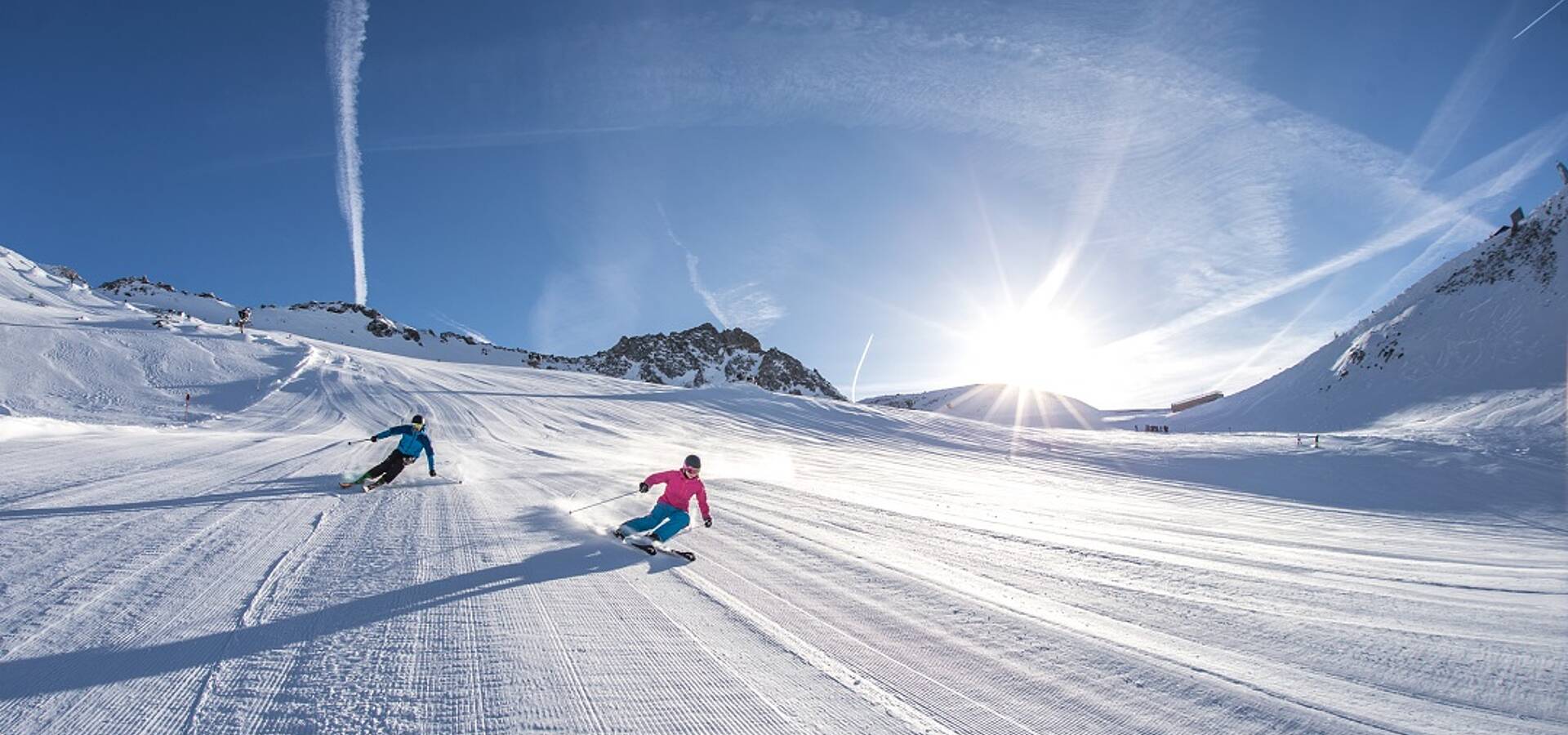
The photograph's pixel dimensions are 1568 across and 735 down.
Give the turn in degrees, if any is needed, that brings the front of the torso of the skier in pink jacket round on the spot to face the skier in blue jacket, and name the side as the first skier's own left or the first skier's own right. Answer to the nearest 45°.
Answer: approximately 135° to the first skier's own right

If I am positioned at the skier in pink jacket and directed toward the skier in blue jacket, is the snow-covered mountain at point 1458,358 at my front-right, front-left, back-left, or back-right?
back-right

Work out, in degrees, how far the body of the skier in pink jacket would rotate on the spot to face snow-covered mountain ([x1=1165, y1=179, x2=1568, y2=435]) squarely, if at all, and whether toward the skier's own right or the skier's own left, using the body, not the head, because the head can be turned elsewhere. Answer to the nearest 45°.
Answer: approximately 135° to the skier's own left

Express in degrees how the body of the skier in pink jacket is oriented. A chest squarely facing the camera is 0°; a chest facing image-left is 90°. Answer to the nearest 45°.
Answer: approximately 0°
